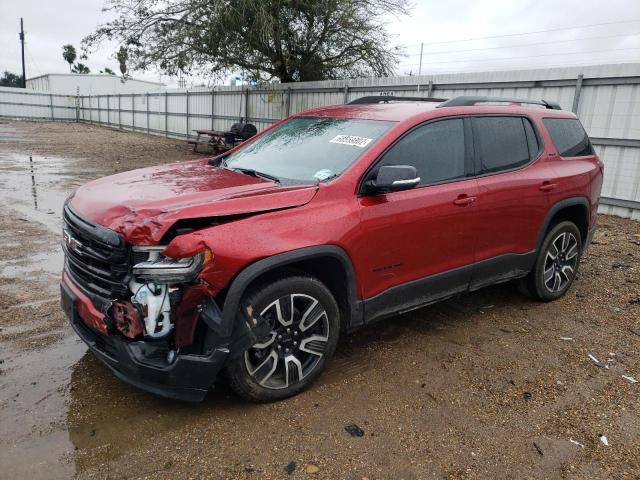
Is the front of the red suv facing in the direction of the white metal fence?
no

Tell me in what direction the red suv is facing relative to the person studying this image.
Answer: facing the viewer and to the left of the viewer

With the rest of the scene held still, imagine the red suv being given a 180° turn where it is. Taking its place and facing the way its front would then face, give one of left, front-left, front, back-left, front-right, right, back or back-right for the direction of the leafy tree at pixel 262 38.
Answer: front-left
